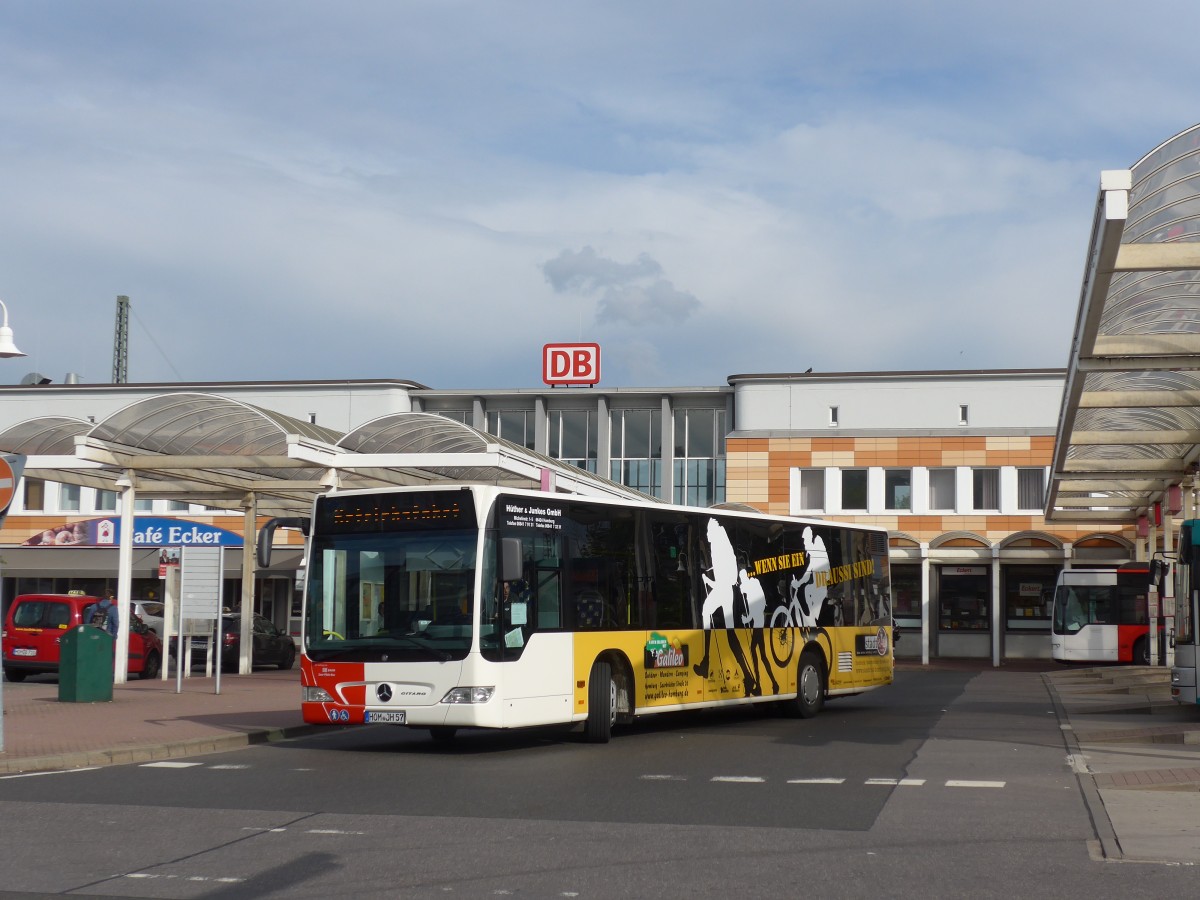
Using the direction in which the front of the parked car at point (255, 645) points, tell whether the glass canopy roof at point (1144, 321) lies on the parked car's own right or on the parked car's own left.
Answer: on the parked car's own right

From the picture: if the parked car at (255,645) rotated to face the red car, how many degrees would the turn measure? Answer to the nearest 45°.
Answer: approximately 180°

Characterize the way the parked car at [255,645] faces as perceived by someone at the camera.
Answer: facing away from the viewer and to the right of the viewer

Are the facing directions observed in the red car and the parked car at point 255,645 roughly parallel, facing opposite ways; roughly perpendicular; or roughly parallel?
roughly parallel

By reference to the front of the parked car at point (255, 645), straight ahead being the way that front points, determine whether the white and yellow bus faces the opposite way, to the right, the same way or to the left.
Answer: the opposite way

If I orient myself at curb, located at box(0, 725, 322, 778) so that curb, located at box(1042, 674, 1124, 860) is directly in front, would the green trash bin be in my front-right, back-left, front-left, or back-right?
back-left
